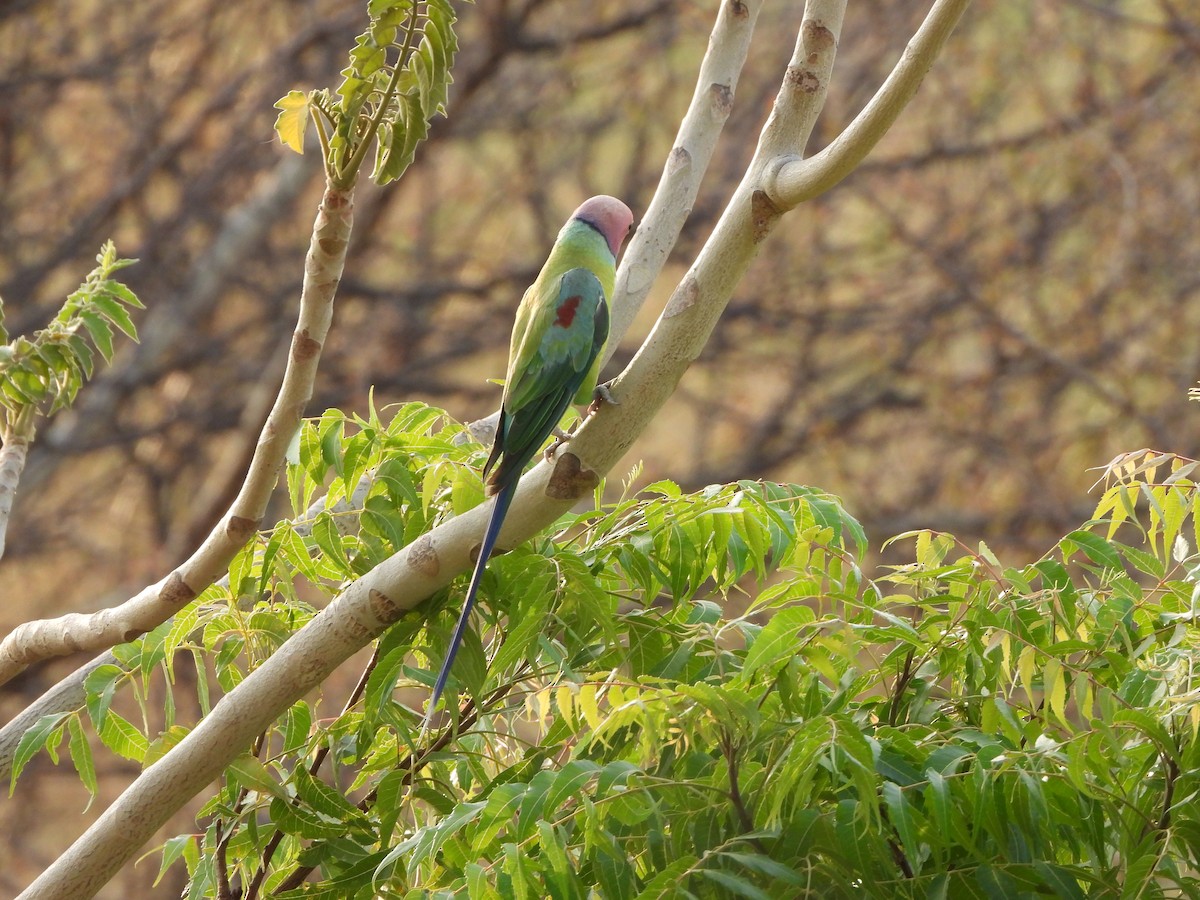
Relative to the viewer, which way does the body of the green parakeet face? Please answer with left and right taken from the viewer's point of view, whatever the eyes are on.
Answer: facing away from the viewer and to the right of the viewer
